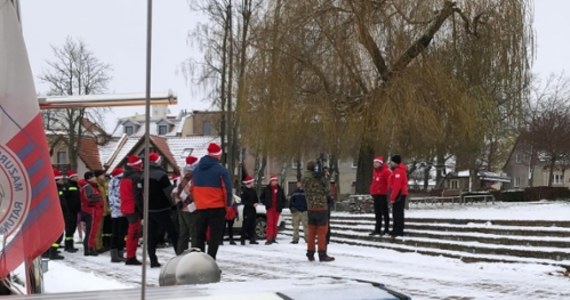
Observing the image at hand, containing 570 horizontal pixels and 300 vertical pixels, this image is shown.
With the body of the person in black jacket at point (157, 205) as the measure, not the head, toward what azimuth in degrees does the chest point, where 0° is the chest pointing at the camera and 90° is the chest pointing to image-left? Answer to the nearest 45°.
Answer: approximately 225°

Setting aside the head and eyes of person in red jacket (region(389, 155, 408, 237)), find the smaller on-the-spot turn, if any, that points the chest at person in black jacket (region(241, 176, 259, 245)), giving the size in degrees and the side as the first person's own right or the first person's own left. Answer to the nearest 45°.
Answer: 0° — they already face them

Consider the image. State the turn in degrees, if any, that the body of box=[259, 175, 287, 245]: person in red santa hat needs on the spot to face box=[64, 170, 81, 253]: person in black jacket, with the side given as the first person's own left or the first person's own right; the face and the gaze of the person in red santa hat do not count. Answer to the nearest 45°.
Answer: approximately 45° to the first person's own right

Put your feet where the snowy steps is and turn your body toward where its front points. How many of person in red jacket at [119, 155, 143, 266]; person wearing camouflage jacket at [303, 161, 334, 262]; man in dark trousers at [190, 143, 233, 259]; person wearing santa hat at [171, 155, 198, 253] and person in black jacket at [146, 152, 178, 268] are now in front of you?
5

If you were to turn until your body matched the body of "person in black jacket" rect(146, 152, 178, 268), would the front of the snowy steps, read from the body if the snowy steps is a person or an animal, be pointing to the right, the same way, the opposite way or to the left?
the opposite way

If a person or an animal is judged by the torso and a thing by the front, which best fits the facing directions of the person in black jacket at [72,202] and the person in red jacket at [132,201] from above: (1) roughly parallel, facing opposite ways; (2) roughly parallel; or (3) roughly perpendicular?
roughly parallel

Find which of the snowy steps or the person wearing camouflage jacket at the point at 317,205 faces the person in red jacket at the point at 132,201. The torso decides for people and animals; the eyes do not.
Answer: the snowy steps

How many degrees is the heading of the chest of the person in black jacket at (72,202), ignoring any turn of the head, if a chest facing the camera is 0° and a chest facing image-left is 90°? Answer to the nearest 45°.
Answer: approximately 270°

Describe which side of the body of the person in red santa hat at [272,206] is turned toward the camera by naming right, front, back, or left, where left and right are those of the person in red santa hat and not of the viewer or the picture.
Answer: front

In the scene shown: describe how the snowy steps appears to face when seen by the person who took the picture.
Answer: facing the viewer and to the left of the viewer
